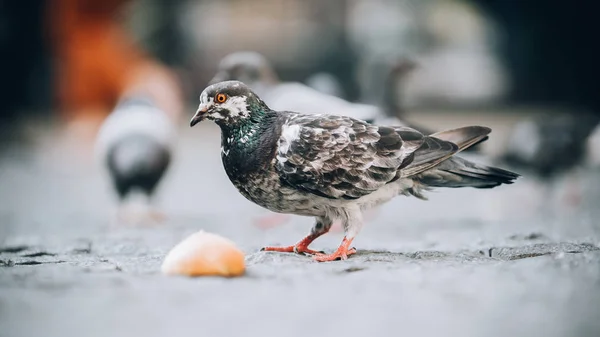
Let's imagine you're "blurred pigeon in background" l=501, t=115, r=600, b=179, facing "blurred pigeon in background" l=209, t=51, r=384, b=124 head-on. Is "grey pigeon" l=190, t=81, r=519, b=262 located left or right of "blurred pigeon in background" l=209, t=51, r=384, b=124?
left

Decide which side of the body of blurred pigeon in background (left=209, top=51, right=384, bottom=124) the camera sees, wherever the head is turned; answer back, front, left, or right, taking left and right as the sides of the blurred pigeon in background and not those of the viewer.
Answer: left

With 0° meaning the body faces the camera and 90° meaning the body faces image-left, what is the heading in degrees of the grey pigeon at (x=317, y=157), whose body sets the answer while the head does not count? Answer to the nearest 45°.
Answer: approximately 90°

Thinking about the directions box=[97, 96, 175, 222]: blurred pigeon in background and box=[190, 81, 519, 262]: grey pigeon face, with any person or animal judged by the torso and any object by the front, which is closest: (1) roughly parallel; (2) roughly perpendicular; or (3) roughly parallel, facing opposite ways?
roughly perpendicular
